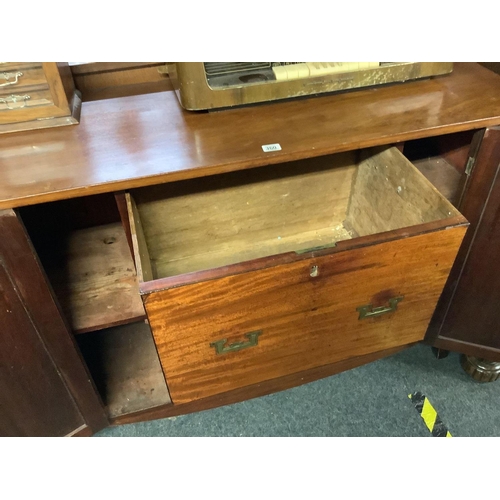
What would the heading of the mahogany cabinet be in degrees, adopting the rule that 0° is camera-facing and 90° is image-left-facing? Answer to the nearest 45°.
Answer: approximately 0°
